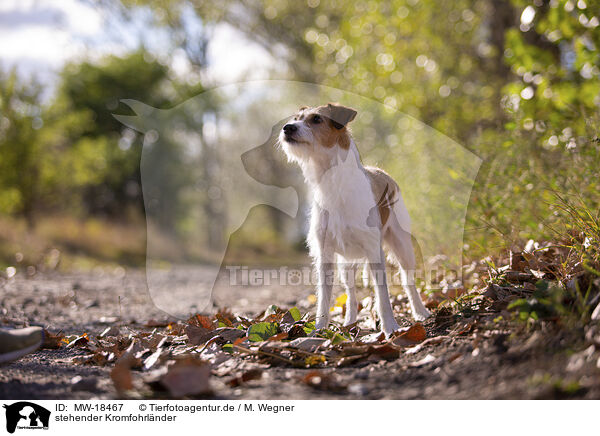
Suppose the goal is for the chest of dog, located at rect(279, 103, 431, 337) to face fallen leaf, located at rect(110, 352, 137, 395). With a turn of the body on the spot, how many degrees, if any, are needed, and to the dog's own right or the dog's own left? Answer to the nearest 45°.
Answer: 0° — it already faces it

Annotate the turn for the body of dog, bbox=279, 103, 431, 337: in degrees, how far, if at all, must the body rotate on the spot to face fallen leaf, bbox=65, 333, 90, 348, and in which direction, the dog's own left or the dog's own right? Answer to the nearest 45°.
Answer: approximately 45° to the dog's own right

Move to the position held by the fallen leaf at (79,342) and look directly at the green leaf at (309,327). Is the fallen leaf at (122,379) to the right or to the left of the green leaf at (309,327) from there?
right

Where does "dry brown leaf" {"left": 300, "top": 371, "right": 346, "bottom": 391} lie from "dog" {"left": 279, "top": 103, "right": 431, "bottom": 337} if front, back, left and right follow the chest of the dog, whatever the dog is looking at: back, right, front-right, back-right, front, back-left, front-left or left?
front-left

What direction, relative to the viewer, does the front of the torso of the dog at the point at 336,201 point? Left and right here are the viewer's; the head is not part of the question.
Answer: facing the viewer and to the left of the viewer

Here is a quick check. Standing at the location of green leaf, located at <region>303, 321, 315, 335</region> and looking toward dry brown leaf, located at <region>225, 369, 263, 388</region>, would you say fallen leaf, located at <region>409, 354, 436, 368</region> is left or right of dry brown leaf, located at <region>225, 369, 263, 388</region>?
left

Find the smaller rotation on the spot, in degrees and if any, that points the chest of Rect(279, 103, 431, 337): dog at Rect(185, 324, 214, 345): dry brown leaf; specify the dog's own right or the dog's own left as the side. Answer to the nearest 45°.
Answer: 0° — it already faces it

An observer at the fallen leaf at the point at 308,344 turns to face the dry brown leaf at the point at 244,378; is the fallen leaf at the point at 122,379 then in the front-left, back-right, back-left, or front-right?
front-right

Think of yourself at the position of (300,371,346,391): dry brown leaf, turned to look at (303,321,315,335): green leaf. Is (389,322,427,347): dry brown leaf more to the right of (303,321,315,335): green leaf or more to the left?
right

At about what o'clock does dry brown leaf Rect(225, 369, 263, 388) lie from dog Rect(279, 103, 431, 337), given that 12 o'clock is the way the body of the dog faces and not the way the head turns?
The dry brown leaf is roughly at 11 o'clock from the dog.
